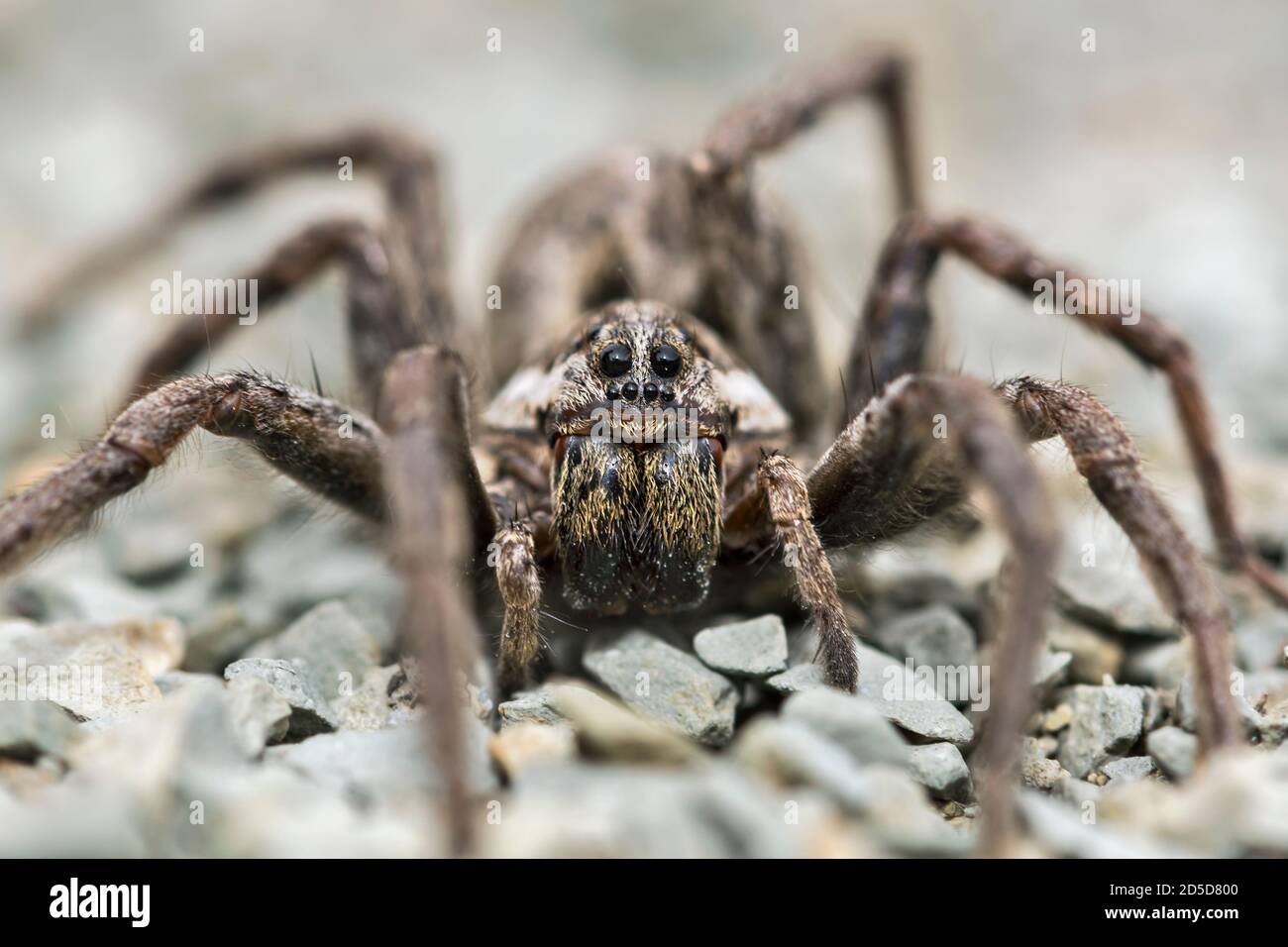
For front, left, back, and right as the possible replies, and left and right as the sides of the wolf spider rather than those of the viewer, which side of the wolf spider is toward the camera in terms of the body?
front
